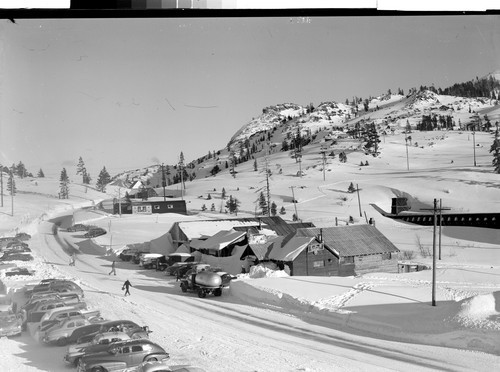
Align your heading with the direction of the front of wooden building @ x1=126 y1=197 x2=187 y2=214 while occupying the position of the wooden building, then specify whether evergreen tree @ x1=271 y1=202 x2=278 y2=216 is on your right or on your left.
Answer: on your left

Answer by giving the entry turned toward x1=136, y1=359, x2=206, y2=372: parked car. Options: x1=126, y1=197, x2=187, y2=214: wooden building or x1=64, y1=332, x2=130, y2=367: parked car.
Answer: the wooden building

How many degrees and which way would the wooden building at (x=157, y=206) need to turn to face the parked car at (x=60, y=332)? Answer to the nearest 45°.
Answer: approximately 45° to its right
